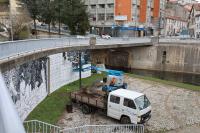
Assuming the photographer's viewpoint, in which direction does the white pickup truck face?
facing the viewer and to the right of the viewer

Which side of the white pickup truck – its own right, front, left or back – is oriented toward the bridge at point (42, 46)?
back
